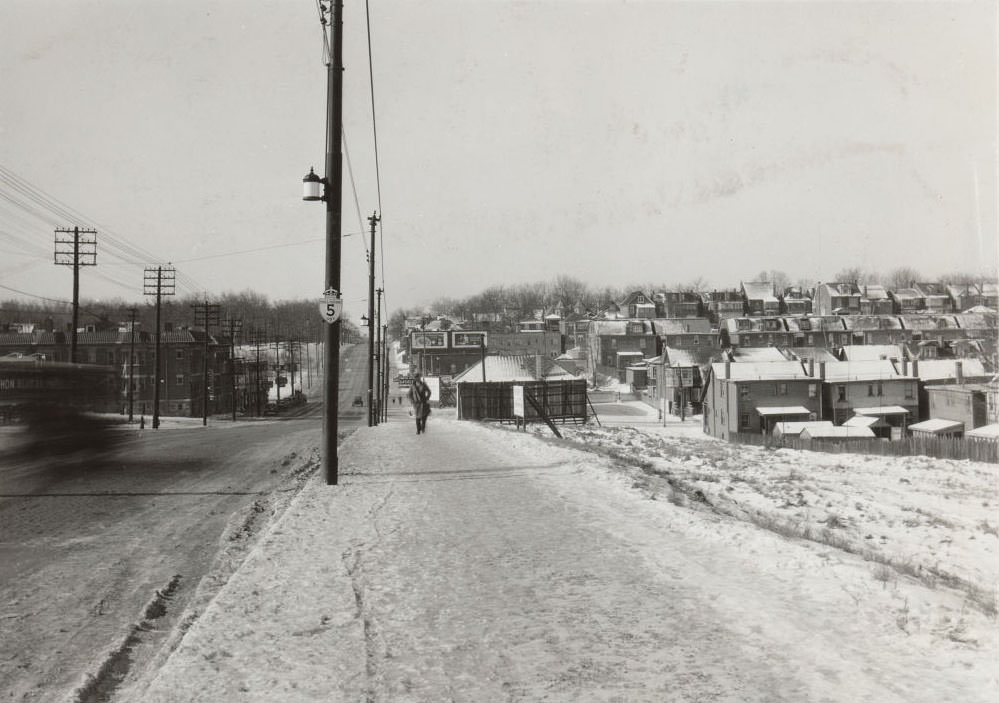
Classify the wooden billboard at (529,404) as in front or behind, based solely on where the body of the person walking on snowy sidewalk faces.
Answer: behind

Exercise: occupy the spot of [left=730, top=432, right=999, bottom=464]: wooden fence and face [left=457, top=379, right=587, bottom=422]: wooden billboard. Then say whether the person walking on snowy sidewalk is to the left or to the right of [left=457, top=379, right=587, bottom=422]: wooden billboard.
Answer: left

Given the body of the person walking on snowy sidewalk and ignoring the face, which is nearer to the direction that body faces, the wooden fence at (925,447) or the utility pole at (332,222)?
the utility pole

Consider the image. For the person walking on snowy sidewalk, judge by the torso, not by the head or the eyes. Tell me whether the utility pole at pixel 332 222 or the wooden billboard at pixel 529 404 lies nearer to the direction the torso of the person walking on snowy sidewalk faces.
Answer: the utility pole

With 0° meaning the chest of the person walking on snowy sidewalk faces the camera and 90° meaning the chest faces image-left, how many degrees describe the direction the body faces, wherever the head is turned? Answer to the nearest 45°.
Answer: approximately 0°

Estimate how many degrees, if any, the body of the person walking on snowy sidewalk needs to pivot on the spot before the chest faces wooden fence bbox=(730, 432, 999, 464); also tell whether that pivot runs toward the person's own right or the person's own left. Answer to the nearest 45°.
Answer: approximately 90° to the person's own left

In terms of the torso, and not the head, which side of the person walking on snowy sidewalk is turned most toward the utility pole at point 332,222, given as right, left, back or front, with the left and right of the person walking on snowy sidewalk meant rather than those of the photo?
front
